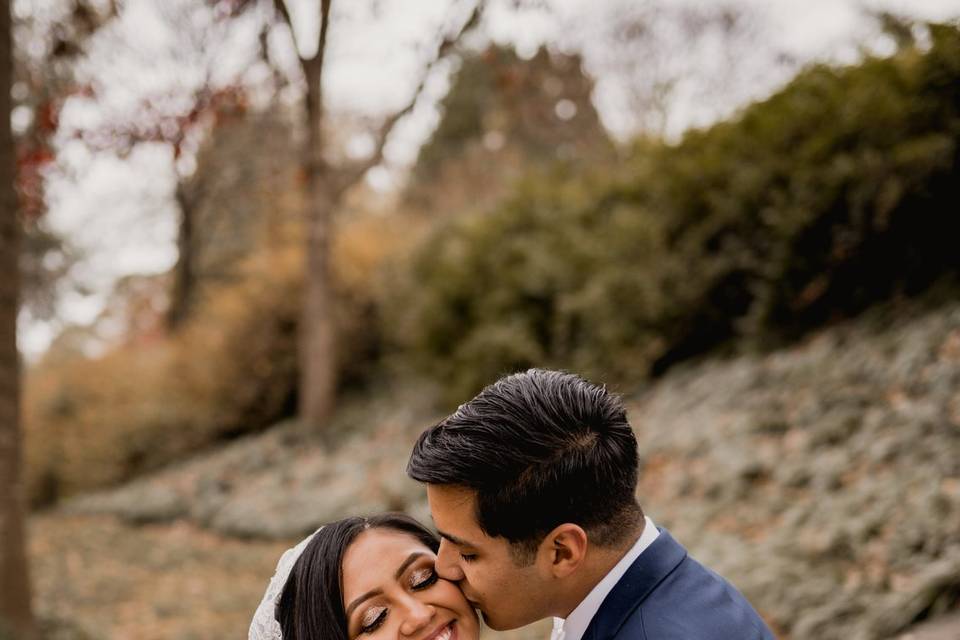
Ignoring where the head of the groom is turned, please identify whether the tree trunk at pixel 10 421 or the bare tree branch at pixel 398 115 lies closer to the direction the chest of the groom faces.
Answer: the tree trunk

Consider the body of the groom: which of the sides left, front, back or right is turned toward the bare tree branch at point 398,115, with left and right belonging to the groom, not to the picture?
right

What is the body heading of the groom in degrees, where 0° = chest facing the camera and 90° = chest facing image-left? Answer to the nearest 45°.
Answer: approximately 90°

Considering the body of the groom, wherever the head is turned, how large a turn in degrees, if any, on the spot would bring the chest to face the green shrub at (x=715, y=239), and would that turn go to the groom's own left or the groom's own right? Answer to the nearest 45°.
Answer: approximately 90° to the groom's own right
